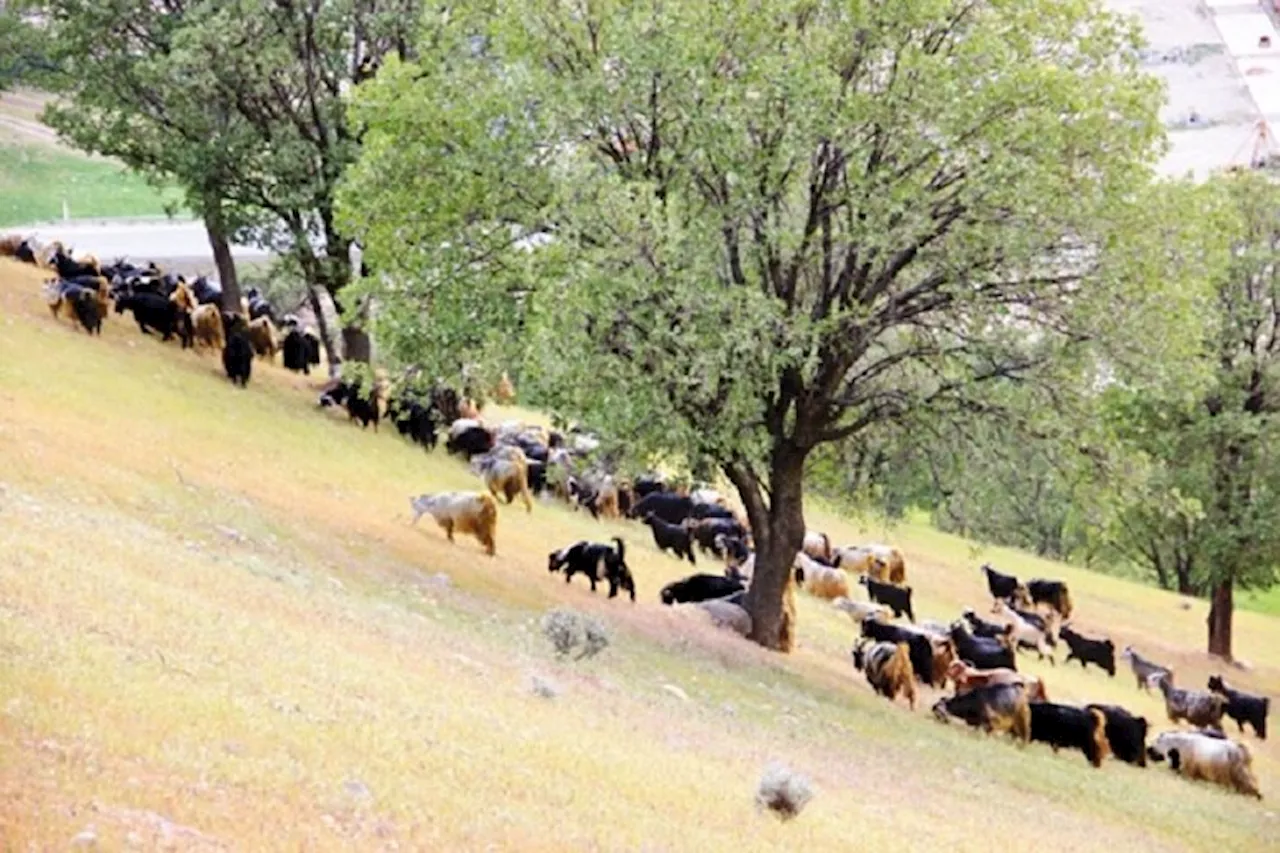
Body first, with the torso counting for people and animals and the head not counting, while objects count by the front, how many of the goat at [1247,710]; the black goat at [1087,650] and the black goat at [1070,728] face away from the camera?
0

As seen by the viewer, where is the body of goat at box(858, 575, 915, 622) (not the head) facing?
to the viewer's left

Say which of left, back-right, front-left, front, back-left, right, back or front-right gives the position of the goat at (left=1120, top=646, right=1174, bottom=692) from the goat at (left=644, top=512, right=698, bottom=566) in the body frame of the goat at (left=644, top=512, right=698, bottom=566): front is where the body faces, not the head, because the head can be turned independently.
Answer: back

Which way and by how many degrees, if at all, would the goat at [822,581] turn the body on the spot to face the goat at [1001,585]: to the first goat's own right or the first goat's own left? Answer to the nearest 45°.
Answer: approximately 135° to the first goat's own right

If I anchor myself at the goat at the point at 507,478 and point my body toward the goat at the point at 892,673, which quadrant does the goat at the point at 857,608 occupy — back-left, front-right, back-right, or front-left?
front-left

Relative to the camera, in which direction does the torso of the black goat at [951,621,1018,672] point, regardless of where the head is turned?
to the viewer's left

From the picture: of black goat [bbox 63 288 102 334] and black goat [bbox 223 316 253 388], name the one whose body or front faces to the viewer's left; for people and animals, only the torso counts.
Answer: black goat [bbox 63 288 102 334]

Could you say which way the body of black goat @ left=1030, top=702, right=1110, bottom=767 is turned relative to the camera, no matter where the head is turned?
to the viewer's left

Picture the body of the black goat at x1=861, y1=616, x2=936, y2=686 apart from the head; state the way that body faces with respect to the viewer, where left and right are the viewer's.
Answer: facing to the left of the viewer

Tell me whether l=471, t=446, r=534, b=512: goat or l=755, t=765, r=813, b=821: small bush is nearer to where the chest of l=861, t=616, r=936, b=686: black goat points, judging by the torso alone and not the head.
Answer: the goat

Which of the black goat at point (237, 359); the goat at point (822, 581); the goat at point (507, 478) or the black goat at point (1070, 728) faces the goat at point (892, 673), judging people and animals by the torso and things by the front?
the black goat at point (1070, 728)

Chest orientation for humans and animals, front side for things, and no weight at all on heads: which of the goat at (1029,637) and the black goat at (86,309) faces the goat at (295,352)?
the goat at (1029,637)

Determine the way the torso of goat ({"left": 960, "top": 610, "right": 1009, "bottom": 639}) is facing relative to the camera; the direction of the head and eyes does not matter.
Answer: to the viewer's left

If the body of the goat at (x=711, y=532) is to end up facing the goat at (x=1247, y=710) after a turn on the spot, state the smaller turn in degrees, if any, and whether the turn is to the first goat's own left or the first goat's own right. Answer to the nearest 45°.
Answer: approximately 180°

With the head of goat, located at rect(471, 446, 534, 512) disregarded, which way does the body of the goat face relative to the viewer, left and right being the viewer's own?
facing to the left of the viewer

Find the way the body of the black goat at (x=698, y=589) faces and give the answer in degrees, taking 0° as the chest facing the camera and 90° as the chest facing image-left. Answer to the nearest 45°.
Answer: approximately 90°
